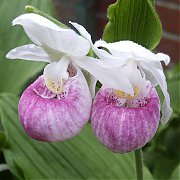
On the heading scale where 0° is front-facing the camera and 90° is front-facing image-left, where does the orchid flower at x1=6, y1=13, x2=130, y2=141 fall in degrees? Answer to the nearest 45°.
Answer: approximately 45°
